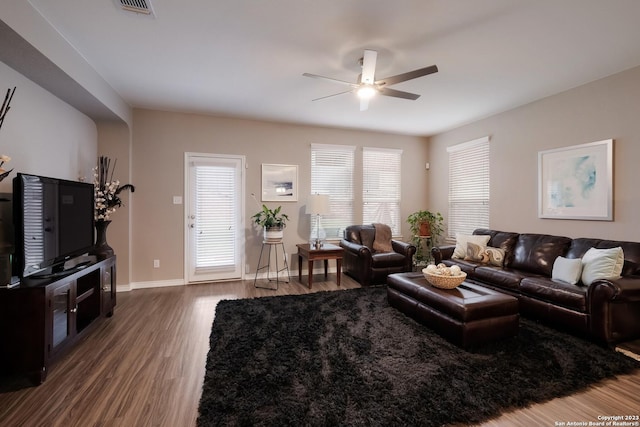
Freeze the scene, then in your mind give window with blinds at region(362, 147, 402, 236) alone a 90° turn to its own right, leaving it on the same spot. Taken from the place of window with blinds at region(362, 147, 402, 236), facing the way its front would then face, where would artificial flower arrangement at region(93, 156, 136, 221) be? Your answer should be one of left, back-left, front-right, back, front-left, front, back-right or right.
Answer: front-left

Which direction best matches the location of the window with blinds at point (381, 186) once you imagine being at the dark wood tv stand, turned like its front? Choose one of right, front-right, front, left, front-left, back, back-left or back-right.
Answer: front-left

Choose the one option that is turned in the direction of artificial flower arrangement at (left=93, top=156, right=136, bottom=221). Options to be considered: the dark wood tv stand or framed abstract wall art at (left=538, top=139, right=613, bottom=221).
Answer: the framed abstract wall art

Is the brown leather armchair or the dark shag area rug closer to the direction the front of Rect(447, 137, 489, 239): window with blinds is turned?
the brown leather armchair

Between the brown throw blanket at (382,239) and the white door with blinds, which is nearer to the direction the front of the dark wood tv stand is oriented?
the brown throw blanket

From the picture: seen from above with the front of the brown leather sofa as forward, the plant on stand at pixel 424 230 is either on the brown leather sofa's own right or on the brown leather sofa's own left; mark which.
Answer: on the brown leather sofa's own right

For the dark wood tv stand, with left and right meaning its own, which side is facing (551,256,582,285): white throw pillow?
front

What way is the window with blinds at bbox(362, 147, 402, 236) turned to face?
toward the camera

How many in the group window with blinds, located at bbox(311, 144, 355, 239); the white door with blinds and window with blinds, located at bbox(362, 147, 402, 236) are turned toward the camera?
3

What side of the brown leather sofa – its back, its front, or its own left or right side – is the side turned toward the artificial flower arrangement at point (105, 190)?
front

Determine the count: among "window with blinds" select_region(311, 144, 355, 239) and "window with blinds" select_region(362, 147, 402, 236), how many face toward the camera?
2

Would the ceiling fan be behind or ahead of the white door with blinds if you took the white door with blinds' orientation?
ahead

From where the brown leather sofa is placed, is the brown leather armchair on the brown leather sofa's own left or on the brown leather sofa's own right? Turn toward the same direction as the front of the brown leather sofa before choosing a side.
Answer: on the brown leather sofa's own right

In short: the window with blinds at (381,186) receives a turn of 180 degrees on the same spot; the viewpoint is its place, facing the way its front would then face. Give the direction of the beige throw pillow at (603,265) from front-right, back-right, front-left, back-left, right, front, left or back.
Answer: back-right

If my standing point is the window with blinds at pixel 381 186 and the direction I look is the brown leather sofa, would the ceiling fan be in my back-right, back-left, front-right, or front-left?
front-right

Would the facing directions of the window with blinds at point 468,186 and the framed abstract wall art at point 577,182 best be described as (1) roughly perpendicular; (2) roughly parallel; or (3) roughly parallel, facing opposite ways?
roughly parallel

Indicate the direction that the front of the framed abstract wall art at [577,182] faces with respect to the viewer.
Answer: facing the viewer and to the left of the viewer

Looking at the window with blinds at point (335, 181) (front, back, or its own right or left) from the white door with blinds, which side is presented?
right
